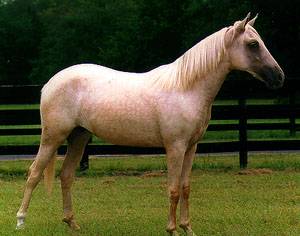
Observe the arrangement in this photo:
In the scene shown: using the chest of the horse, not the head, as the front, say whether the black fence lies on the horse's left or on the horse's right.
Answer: on the horse's left

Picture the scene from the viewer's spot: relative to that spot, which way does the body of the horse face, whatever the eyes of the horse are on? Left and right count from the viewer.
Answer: facing to the right of the viewer
